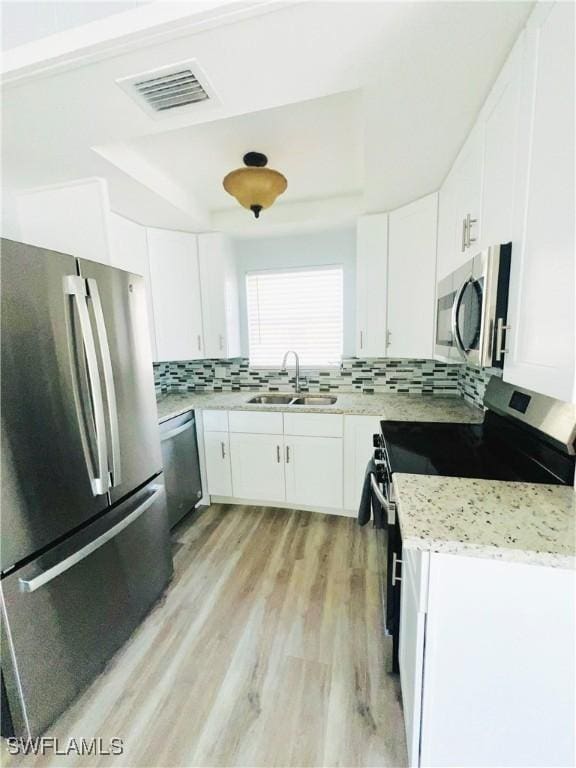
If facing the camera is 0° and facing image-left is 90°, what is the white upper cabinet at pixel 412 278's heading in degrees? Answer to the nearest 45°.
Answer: approximately 45°

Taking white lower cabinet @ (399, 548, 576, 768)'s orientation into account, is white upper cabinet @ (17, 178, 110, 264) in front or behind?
in front

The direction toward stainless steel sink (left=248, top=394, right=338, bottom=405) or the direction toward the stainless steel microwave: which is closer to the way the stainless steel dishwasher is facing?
the stainless steel microwave

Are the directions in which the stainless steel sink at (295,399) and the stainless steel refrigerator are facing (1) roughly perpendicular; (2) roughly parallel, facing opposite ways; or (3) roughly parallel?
roughly perpendicular

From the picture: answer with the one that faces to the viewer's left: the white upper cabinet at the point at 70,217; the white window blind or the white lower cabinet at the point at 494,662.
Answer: the white lower cabinet

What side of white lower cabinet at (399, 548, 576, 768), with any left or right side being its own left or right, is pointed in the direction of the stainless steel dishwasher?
front

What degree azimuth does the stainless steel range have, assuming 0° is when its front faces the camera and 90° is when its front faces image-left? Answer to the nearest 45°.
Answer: approximately 90°

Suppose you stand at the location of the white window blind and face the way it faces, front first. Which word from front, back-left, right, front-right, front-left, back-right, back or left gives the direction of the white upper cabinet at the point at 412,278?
front-left

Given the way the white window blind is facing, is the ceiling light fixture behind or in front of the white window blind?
in front

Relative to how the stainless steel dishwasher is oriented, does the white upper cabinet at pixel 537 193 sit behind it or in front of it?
in front
